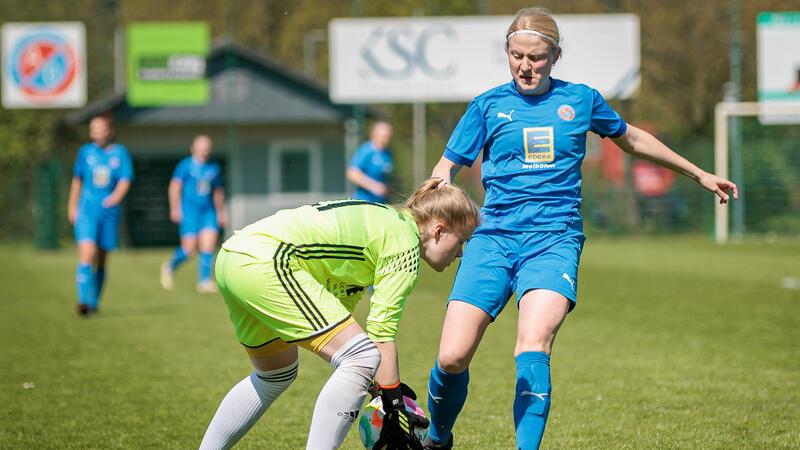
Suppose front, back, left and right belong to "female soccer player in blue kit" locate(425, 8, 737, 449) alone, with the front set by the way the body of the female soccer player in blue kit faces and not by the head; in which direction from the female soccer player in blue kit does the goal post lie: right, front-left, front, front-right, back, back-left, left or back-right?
back

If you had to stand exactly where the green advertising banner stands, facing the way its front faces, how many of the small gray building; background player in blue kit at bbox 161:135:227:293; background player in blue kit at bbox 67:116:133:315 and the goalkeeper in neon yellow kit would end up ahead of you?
3

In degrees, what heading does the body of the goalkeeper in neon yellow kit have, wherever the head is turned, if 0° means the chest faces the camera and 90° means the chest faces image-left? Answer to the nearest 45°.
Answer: approximately 270°

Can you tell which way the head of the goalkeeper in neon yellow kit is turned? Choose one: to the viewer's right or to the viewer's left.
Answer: to the viewer's right

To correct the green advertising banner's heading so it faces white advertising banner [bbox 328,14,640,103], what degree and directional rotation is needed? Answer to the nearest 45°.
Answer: approximately 45° to its left

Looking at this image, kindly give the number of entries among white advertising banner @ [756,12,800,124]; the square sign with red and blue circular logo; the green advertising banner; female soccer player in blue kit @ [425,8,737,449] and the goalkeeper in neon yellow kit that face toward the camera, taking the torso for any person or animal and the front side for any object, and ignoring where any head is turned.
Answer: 4
